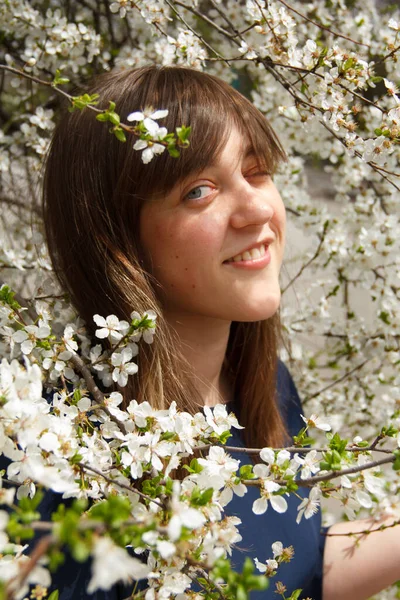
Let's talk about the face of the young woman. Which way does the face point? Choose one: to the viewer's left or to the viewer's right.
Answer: to the viewer's right

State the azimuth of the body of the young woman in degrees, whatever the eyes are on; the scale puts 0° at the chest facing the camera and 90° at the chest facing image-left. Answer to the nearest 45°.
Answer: approximately 315°
